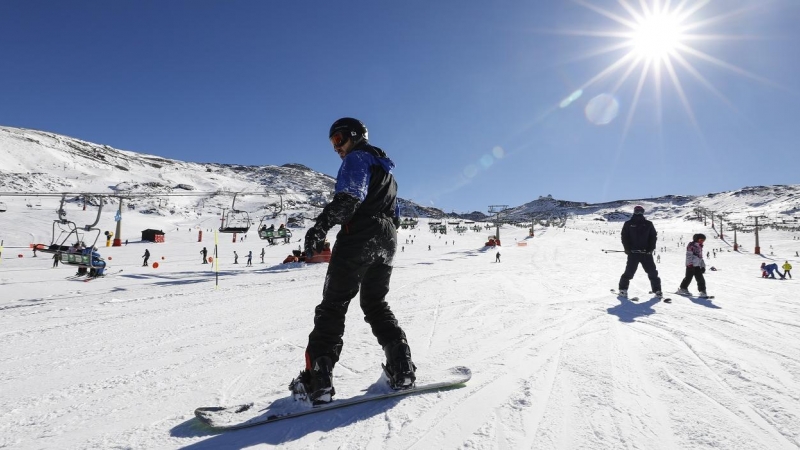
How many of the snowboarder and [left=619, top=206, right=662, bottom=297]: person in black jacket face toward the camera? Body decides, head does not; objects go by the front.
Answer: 1

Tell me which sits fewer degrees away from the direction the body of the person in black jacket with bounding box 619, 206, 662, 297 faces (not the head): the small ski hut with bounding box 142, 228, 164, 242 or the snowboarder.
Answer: the snowboarder

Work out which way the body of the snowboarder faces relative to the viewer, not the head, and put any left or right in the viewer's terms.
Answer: facing away from the viewer and to the left of the viewer

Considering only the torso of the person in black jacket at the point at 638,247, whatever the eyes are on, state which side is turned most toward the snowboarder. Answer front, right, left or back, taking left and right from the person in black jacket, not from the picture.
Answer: front

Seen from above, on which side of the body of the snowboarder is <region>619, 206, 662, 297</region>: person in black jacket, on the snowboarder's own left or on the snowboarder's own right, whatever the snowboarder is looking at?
on the snowboarder's own right

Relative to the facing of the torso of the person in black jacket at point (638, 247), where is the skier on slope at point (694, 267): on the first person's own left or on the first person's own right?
on the first person's own left

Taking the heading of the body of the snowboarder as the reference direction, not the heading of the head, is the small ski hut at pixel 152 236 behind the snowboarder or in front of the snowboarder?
in front

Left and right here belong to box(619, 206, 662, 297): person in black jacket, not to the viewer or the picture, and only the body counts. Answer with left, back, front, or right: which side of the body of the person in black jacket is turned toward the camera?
front
